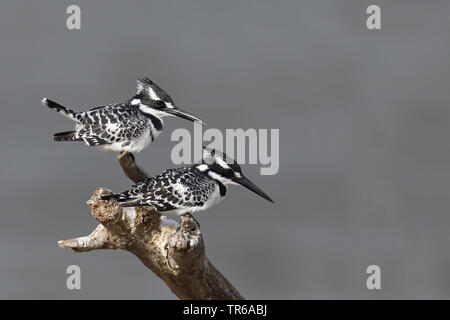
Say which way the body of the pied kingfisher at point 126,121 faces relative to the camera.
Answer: to the viewer's right

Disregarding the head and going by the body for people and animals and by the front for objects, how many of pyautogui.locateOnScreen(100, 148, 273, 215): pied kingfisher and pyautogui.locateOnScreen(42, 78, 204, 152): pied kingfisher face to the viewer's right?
2

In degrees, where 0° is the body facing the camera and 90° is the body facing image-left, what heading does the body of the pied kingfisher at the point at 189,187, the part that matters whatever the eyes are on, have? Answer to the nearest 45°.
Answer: approximately 270°

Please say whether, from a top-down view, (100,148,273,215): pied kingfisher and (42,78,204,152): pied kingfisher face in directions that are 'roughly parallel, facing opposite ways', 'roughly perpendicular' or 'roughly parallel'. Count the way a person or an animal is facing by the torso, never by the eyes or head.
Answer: roughly parallel
